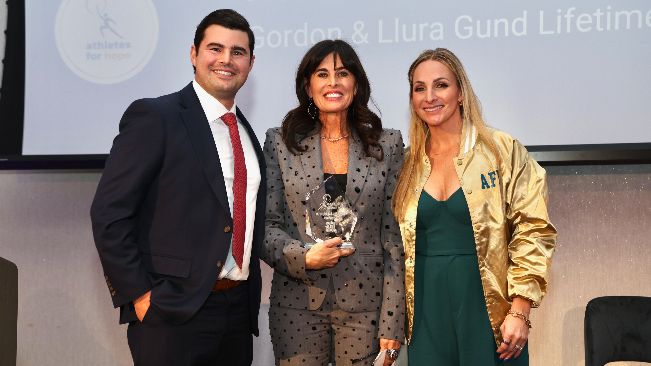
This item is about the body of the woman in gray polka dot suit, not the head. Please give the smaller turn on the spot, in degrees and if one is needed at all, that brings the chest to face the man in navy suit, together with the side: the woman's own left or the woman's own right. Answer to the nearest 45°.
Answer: approximately 90° to the woman's own right

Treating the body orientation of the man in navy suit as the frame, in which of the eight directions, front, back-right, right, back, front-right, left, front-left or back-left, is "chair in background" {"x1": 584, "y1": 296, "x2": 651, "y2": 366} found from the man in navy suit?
front-left

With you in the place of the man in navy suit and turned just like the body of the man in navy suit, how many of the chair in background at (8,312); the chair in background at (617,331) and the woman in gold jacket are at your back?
1

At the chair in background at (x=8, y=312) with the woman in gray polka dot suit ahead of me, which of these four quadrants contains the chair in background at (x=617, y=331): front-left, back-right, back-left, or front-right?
front-left

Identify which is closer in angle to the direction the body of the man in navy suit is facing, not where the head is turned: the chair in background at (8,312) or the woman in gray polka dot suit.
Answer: the woman in gray polka dot suit

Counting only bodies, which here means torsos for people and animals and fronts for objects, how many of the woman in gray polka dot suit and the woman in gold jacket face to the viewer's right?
0

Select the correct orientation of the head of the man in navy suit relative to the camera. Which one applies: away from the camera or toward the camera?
toward the camera

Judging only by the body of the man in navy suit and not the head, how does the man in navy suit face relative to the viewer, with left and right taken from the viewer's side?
facing the viewer and to the right of the viewer

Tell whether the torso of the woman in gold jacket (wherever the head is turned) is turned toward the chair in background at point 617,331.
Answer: no

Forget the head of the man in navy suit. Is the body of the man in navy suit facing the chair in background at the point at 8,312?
no

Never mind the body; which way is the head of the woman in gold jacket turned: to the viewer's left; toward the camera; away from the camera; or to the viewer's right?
toward the camera

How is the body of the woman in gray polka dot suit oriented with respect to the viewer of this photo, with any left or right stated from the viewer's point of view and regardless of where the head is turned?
facing the viewer

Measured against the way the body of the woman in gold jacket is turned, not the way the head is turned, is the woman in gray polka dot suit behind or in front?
in front
